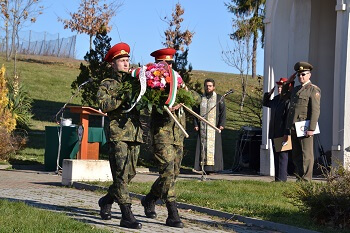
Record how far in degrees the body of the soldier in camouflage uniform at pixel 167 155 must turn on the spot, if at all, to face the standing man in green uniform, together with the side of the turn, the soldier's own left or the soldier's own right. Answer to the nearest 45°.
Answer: approximately 90° to the soldier's own left

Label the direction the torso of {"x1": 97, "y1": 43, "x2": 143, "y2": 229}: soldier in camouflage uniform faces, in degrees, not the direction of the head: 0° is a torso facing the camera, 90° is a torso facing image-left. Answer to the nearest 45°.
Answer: approximately 315°

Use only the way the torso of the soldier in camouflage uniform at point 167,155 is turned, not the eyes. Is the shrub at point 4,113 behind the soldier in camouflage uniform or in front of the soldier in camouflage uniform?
behind

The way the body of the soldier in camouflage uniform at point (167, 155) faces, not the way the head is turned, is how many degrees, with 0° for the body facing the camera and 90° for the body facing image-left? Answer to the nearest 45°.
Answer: approximately 315°

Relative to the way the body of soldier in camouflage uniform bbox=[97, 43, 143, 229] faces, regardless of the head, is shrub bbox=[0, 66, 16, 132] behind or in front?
behind
